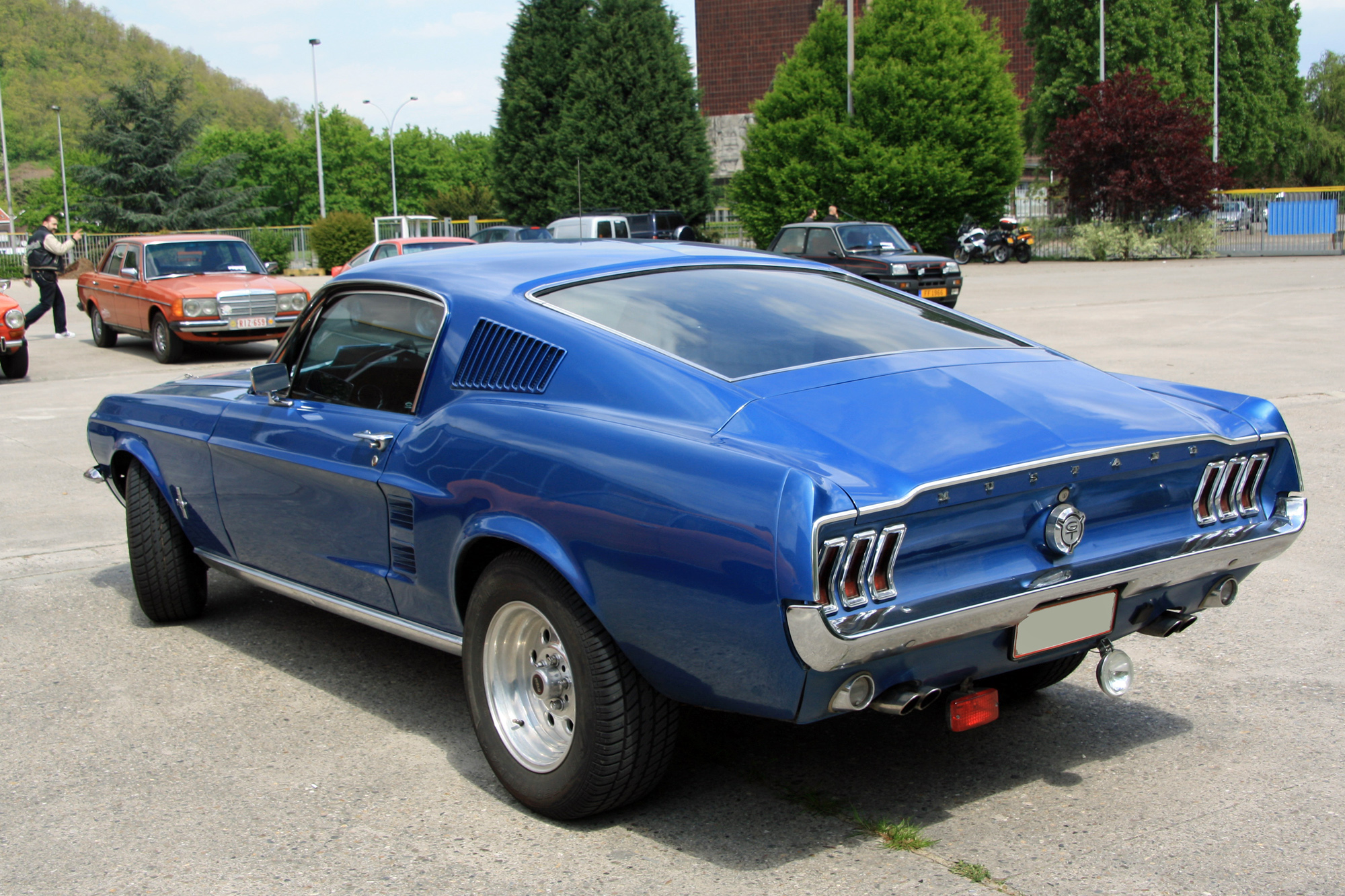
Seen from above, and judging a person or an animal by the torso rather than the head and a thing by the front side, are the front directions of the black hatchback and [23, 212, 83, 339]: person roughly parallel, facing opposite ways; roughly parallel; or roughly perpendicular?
roughly perpendicular

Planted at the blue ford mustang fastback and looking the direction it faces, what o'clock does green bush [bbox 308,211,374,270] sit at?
The green bush is roughly at 1 o'clock from the blue ford mustang fastback.

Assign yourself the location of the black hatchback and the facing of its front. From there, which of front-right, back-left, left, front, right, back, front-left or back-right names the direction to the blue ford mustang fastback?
front-right

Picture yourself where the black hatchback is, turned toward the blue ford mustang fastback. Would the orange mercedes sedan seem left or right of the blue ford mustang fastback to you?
right

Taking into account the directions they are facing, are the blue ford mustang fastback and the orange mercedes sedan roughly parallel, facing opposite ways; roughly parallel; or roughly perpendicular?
roughly parallel, facing opposite ways

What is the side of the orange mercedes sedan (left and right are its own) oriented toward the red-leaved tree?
left

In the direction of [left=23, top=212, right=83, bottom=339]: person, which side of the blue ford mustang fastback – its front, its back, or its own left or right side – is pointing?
front

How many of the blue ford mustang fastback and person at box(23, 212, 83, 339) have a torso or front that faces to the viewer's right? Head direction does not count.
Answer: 1

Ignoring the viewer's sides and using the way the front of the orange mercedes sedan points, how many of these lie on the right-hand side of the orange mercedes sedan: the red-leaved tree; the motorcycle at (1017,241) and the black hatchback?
0

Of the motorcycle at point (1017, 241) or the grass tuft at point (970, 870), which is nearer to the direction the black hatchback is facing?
the grass tuft

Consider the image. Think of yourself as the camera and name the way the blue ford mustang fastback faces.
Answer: facing away from the viewer and to the left of the viewer

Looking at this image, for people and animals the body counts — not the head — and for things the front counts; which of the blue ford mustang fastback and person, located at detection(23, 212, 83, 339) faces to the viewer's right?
the person

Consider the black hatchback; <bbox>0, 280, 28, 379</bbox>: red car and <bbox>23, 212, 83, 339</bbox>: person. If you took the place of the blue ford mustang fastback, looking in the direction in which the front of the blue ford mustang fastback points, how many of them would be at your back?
0
